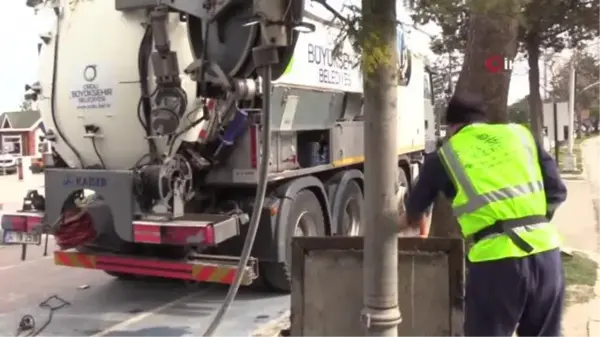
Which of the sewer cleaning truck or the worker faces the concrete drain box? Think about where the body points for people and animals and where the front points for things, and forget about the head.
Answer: the worker

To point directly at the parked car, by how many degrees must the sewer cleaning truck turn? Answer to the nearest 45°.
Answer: approximately 45° to its left

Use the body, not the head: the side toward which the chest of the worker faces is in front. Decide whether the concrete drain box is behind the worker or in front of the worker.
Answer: in front

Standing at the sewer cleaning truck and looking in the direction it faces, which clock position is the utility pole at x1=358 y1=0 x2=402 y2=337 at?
The utility pole is roughly at 4 o'clock from the sewer cleaning truck.

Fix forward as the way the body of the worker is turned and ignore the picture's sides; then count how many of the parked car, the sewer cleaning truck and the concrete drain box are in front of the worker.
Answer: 3

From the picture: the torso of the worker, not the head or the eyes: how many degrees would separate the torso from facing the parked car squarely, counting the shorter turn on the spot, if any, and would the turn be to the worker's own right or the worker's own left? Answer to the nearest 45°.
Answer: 0° — they already face it

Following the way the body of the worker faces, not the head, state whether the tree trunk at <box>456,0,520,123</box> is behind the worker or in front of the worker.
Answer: in front

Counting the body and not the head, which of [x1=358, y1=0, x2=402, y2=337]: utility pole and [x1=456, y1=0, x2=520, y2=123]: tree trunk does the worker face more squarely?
the tree trunk

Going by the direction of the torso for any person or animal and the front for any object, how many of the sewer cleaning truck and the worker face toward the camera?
0

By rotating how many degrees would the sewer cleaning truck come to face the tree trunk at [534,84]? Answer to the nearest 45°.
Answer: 0° — it already faces it

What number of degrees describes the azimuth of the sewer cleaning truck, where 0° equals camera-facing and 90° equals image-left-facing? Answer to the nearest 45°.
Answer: approximately 225°

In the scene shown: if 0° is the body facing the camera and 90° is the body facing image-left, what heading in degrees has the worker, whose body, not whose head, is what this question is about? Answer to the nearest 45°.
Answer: approximately 135°

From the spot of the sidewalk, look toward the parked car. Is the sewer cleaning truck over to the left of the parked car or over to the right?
left
